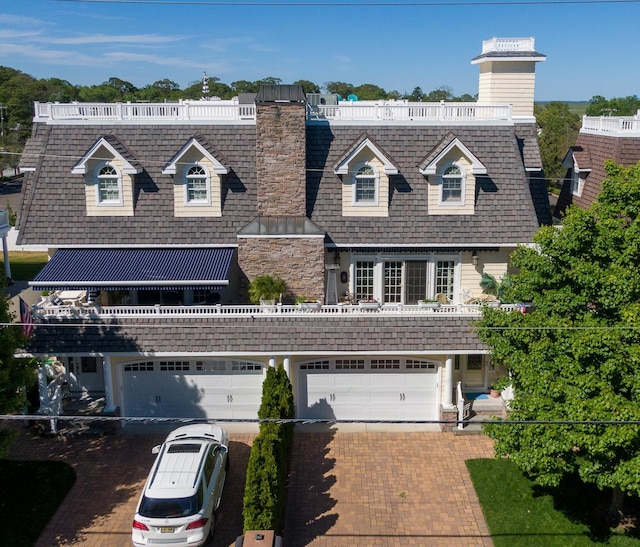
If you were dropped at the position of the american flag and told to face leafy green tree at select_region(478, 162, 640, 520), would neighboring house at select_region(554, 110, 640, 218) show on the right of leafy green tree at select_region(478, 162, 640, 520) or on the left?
left

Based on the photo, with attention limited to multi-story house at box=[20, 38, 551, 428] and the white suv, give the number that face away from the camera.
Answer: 1

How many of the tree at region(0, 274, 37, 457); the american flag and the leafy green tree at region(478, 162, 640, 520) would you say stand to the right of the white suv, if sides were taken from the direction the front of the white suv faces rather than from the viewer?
1

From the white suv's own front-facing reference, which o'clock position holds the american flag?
The american flag is roughly at 11 o'clock from the white suv.

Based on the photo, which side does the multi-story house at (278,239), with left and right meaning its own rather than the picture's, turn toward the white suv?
front

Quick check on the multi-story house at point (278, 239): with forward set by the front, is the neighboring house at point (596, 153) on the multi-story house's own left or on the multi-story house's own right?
on the multi-story house's own left

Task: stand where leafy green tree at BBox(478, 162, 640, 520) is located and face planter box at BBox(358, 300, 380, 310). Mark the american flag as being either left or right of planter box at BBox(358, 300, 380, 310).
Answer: left

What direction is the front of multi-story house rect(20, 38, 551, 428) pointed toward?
toward the camera

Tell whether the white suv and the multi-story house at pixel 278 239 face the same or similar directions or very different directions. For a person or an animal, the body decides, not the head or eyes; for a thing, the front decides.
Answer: very different directions

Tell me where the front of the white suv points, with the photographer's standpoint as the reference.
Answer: facing away from the viewer

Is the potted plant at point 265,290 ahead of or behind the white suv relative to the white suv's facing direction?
ahead

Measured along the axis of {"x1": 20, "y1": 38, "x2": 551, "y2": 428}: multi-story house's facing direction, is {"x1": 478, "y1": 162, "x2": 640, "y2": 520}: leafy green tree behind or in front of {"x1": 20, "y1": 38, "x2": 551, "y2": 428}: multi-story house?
in front
